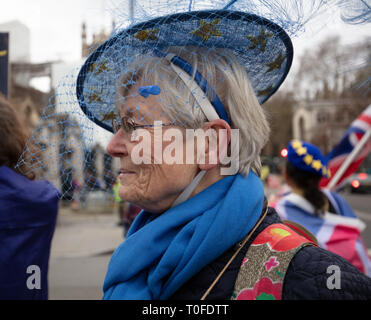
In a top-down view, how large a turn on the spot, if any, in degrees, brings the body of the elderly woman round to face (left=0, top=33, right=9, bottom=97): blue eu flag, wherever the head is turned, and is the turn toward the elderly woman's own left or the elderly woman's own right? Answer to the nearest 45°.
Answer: approximately 45° to the elderly woman's own right

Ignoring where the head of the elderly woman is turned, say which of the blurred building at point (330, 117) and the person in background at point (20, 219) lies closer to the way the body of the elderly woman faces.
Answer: the person in background

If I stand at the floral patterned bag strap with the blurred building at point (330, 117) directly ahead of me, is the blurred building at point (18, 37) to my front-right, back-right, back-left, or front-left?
front-left

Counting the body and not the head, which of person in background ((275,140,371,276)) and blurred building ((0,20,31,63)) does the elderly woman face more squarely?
the blurred building

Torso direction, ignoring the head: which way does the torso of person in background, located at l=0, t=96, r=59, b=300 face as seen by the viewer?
away from the camera

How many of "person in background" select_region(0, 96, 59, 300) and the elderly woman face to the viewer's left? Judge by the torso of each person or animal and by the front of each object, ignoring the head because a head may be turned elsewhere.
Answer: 1

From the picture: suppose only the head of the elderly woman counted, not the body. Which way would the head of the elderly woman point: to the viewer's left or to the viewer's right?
to the viewer's left

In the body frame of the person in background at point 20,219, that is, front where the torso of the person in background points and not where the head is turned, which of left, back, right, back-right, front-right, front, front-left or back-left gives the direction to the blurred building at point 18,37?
front

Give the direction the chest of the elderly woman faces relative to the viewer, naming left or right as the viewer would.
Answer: facing to the left of the viewer

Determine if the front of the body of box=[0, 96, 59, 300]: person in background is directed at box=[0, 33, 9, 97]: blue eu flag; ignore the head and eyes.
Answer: yes

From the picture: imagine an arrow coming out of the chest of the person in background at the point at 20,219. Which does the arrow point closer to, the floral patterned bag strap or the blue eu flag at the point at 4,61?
the blue eu flag
